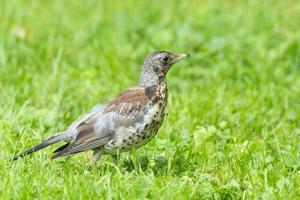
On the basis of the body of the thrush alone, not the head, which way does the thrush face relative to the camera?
to the viewer's right
